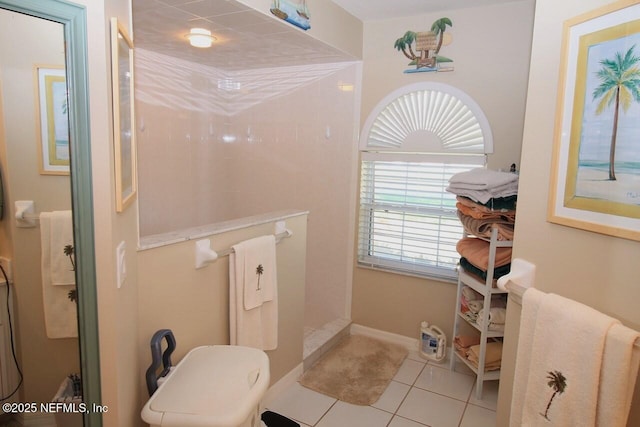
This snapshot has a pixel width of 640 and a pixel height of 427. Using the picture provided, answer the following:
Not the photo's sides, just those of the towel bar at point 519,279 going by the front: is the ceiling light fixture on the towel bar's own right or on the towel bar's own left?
on the towel bar's own right

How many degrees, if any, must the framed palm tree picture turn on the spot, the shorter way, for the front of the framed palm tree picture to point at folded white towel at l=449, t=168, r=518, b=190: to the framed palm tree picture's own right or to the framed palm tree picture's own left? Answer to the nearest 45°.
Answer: approximately 90° to the framed palm tree picture's own right

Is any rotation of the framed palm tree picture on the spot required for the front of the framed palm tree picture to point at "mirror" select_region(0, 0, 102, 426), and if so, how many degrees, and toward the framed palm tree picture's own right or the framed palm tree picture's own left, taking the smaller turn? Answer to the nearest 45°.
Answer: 0° — it already faces it

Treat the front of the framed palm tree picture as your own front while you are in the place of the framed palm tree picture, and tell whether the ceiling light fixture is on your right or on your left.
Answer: on your right

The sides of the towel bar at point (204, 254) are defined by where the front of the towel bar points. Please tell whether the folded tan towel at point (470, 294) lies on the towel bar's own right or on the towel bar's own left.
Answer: on the towel bar's own left

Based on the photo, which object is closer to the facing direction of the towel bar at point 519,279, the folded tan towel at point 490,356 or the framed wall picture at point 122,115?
the framed wall picture

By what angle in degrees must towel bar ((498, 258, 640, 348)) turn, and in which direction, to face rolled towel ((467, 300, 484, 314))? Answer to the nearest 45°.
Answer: approximately 135° to its right

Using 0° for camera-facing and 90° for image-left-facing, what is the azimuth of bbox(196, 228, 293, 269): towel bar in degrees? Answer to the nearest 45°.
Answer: approximately 315°

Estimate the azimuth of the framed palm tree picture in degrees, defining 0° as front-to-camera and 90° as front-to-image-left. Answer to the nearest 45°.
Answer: approximately 45°
